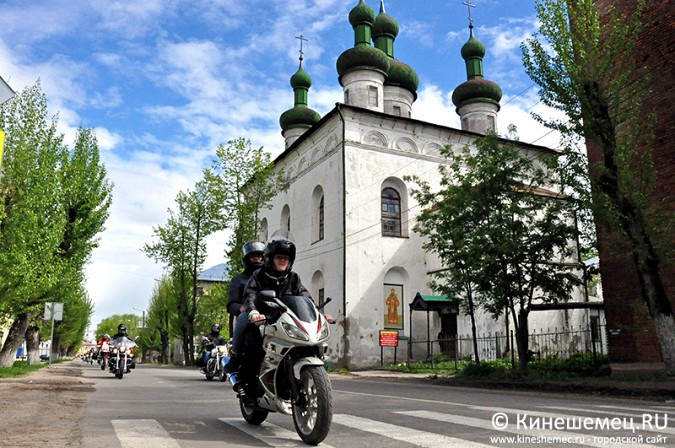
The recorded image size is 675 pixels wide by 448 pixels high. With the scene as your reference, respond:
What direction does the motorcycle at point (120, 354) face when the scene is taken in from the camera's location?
facing the viewer

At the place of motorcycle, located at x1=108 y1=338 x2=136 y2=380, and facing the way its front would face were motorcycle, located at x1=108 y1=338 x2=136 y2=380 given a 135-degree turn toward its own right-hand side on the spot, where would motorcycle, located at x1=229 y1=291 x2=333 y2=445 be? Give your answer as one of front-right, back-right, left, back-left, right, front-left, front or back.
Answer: back-left

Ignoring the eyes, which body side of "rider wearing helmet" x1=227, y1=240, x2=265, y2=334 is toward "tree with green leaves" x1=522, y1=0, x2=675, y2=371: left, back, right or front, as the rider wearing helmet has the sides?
left

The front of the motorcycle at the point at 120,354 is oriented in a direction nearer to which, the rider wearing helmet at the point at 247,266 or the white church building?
the rider wearing helmet

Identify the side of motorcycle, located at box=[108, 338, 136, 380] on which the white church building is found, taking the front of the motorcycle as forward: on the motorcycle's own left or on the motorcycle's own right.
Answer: on the motorcycle's own left

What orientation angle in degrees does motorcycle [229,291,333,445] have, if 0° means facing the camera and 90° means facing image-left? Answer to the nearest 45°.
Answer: approximately 315°

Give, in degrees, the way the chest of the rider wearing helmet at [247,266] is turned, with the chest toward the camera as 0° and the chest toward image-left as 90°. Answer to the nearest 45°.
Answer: approximately 315°

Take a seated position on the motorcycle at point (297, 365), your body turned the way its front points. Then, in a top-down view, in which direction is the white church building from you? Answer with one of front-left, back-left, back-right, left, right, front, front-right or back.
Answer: back-left

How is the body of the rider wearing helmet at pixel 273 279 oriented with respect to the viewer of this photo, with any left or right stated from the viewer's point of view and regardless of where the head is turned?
facing the viewer and to the right of the viewer

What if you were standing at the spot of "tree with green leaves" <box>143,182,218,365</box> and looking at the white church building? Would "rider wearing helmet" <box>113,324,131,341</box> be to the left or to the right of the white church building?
right
